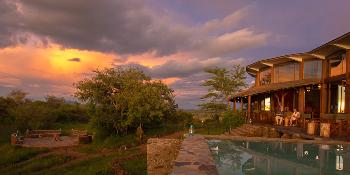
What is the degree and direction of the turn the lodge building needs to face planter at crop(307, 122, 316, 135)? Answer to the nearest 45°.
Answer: approximately 45° to its left

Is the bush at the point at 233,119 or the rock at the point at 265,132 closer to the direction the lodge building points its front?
the rock

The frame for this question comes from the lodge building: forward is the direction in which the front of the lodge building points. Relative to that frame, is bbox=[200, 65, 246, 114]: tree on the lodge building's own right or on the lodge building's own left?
on the lodge building's own right

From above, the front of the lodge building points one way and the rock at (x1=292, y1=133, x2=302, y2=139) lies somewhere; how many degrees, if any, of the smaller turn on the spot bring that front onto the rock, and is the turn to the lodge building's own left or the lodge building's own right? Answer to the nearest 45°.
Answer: approximately 45° to the lodge building's own left

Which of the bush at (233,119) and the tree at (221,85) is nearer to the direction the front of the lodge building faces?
the bush

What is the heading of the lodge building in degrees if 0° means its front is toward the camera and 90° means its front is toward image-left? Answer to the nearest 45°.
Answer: approximately 45°

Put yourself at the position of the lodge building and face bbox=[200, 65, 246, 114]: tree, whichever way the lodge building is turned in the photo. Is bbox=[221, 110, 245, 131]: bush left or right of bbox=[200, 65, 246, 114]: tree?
left
